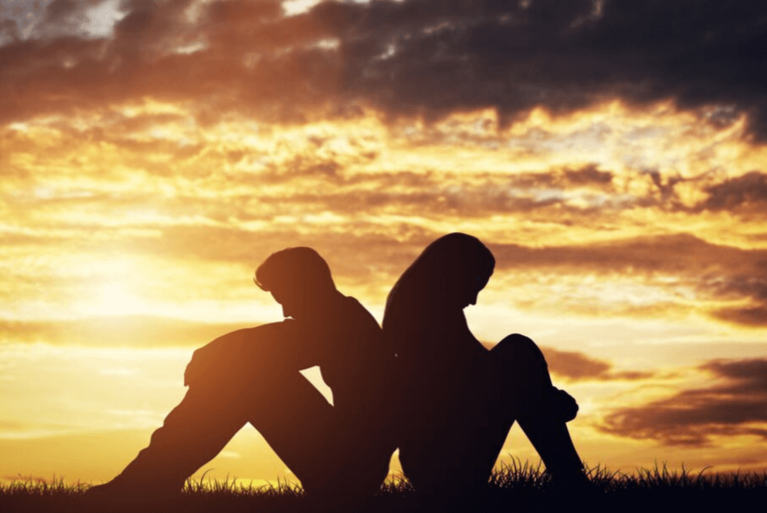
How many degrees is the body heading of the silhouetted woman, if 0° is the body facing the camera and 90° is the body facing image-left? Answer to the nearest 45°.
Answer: approximately 270°

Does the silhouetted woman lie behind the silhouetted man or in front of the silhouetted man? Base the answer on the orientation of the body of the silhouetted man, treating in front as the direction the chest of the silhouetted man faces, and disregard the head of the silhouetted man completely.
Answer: behind

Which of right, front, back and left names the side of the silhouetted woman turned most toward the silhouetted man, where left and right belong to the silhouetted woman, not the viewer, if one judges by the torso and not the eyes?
back

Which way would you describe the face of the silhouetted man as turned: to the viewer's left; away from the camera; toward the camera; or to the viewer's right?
to the viewer's left

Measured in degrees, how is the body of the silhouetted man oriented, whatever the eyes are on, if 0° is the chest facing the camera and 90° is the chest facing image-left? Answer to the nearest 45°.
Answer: approximately 90°

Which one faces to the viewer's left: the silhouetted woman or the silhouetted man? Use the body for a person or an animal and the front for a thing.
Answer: the silhouetted man

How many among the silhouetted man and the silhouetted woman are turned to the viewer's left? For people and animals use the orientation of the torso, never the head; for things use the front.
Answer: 1

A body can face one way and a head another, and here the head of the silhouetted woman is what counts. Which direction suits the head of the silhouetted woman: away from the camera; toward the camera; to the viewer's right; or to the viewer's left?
to the viewer's right

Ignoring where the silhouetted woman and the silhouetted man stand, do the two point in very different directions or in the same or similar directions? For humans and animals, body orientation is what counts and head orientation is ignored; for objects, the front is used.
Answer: very different directions
